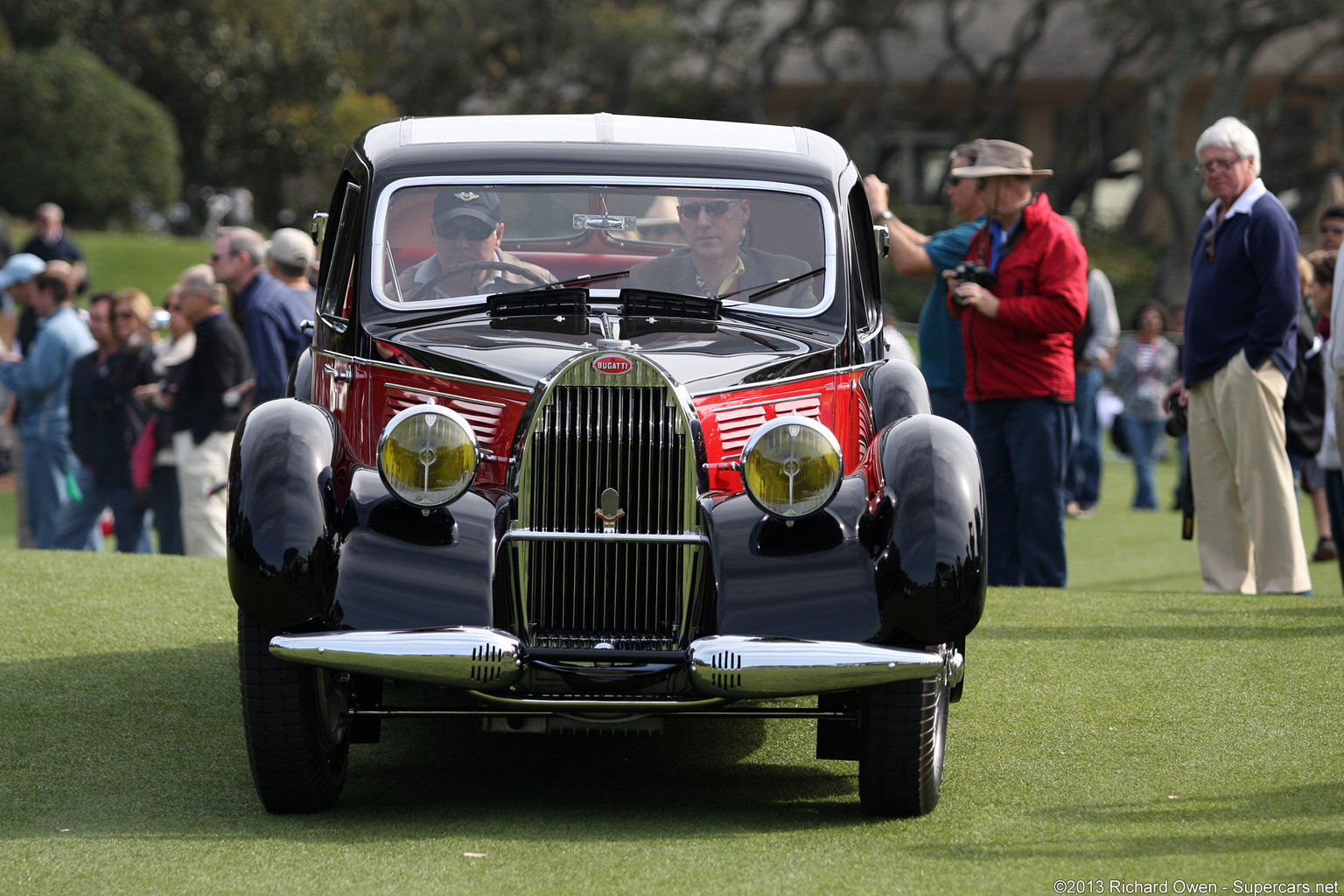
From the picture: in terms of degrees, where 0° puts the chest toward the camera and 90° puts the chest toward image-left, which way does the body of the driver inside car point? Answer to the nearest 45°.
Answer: approximately 0°

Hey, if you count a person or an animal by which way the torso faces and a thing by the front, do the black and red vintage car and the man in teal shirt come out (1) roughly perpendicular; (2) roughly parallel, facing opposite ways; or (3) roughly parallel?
roughly perpendicular

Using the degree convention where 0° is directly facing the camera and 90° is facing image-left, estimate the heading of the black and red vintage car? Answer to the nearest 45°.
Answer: approximately 0°

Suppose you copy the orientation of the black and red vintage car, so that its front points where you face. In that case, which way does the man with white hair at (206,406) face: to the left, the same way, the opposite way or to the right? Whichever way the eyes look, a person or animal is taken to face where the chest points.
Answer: to the right

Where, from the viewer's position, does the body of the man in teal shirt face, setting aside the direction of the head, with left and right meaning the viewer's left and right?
facing to the left of the viewer

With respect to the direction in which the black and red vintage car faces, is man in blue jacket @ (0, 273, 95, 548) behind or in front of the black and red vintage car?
behind

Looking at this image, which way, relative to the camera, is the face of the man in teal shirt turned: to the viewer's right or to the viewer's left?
to the viewer's left

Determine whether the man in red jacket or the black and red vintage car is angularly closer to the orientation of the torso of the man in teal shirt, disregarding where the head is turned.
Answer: the black and red vintage car

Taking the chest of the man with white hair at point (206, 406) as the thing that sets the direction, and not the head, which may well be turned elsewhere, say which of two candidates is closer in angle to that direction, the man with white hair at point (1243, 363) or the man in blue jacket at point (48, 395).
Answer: the man in blue jacket

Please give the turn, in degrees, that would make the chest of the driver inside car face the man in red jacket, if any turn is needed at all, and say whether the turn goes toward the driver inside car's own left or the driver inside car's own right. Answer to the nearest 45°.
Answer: approximately 135° to the driver inside car's own left
